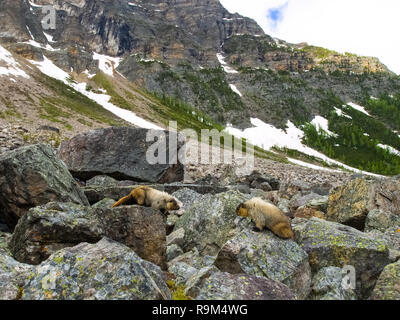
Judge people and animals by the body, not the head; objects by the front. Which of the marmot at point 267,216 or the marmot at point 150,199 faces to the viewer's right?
the marmot at point 150,199

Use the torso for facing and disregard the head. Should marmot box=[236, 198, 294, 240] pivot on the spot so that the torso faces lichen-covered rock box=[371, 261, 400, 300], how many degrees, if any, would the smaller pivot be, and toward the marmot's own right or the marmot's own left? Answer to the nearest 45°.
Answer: approximately 135° to the marmot's own left

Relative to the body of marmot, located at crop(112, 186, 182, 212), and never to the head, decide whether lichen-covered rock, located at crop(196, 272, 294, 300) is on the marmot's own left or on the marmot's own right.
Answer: on the marmot's own right

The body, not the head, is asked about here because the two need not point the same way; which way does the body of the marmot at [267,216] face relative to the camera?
to the viewer's left

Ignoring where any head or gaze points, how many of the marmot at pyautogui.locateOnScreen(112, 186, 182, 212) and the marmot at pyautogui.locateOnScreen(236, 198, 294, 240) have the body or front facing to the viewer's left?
1

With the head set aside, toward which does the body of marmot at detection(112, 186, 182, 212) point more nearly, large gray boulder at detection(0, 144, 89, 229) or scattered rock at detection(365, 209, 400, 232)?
the scattered rock

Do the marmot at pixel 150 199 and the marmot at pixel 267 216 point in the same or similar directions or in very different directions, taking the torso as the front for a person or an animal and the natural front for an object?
very different directions

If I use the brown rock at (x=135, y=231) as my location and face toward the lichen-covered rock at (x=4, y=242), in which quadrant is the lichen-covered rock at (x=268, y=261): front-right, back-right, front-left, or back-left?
back-left

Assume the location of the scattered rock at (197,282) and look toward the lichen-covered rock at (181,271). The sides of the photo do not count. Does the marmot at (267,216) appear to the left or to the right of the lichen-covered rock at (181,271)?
right

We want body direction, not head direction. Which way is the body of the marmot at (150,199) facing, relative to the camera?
to the viewer's right
